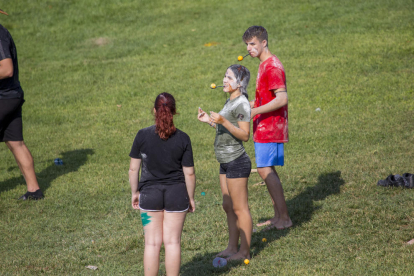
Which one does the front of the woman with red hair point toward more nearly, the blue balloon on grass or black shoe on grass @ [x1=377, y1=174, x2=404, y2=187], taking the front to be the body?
the blue balloon on grass

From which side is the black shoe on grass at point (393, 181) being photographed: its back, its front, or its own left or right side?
left

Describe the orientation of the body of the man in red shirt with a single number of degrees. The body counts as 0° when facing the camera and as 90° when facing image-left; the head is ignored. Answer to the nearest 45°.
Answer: approximately 90°

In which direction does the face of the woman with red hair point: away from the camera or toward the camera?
away from the camera

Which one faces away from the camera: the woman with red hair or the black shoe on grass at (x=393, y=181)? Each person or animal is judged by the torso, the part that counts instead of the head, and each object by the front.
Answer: the woman with red hair

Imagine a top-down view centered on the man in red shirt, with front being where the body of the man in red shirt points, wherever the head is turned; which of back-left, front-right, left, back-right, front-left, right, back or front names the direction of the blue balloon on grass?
front-right

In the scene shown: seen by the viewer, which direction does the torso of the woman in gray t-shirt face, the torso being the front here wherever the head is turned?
to the viewer's left

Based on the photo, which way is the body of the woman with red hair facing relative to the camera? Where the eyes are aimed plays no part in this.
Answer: away from the camera

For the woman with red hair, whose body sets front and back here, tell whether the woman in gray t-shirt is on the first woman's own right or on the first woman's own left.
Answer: on the first woman's own right
